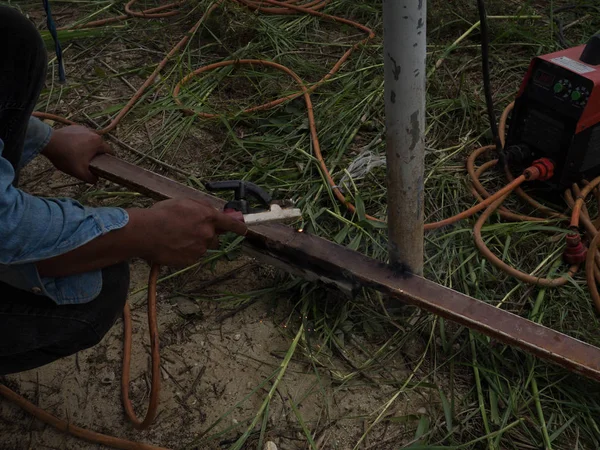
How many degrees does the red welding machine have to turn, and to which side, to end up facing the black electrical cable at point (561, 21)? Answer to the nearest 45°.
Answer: approximately 135° to its right

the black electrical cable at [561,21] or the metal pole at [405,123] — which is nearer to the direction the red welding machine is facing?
the metal pole

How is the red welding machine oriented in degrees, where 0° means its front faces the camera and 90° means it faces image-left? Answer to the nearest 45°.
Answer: approximately 45°
